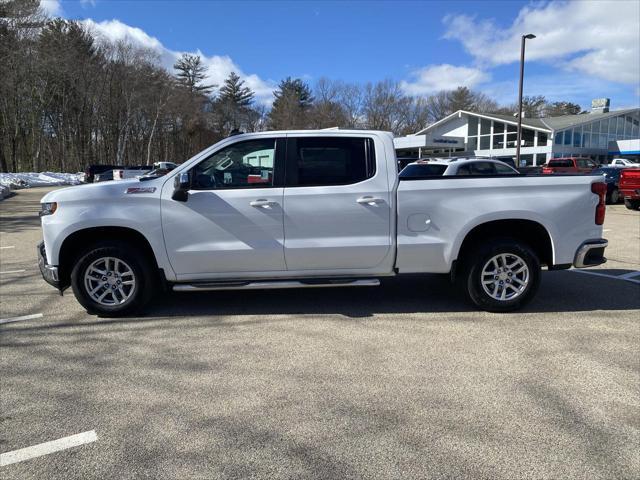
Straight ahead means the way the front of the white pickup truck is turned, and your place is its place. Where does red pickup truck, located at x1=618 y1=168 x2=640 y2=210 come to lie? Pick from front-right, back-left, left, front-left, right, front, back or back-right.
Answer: back-right

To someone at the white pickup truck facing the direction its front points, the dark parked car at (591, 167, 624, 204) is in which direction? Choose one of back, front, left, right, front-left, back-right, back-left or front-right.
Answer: back-right

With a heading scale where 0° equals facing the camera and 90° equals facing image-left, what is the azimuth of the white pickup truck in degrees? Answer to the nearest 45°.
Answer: approximately 90°
